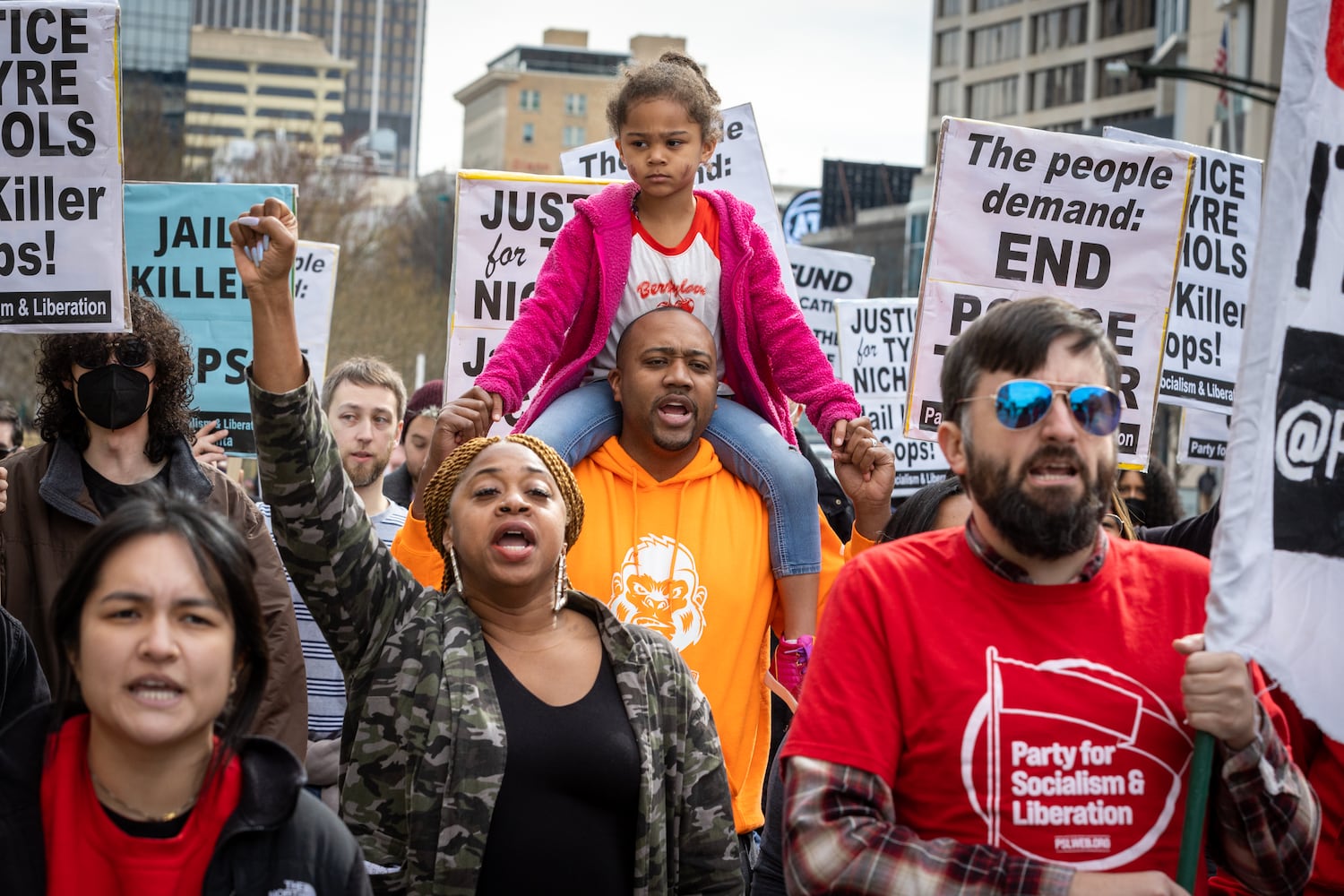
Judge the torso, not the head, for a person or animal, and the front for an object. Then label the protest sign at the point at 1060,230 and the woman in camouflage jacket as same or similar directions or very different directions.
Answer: same or similar directions

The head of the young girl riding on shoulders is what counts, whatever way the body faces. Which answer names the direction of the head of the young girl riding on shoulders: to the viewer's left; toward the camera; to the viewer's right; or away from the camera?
toward the camera

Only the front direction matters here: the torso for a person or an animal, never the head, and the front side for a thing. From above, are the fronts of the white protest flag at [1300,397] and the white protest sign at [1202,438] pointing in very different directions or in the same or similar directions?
same or similar directions

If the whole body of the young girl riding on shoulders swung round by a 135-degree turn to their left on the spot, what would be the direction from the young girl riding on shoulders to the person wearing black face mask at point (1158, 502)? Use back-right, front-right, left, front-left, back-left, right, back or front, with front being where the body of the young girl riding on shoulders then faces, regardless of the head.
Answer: front

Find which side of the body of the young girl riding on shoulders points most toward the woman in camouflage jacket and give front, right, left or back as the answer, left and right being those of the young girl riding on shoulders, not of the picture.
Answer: front

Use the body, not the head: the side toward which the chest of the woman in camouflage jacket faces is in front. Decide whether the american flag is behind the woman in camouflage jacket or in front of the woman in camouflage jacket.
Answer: behind

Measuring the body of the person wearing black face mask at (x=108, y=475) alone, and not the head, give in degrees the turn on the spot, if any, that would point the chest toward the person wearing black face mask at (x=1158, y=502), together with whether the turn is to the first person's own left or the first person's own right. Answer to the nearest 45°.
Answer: approximately 90° to the first person's own left

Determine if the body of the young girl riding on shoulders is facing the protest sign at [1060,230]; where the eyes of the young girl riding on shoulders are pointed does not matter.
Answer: no

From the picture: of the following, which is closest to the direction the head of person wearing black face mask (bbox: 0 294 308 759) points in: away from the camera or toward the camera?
toward the camera

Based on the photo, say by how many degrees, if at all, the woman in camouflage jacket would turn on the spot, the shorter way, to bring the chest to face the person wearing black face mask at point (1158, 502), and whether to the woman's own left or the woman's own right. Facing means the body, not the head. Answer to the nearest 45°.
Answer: approximately 135° to the woman's own left

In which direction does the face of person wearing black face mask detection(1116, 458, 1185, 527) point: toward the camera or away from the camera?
toward the camera

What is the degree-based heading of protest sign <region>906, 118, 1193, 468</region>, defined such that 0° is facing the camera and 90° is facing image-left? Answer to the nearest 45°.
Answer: approximately 0°

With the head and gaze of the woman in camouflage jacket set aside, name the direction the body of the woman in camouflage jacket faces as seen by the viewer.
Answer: toward the camera

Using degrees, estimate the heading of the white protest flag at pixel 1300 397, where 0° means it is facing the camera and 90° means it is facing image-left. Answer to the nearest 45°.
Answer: approximately 0°

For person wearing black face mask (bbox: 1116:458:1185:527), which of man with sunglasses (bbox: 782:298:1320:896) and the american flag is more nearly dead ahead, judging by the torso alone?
the man with sunglasses

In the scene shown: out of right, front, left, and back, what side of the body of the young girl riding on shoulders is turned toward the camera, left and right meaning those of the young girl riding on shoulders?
front

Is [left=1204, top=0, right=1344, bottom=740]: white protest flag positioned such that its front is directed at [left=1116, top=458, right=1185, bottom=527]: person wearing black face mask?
no
